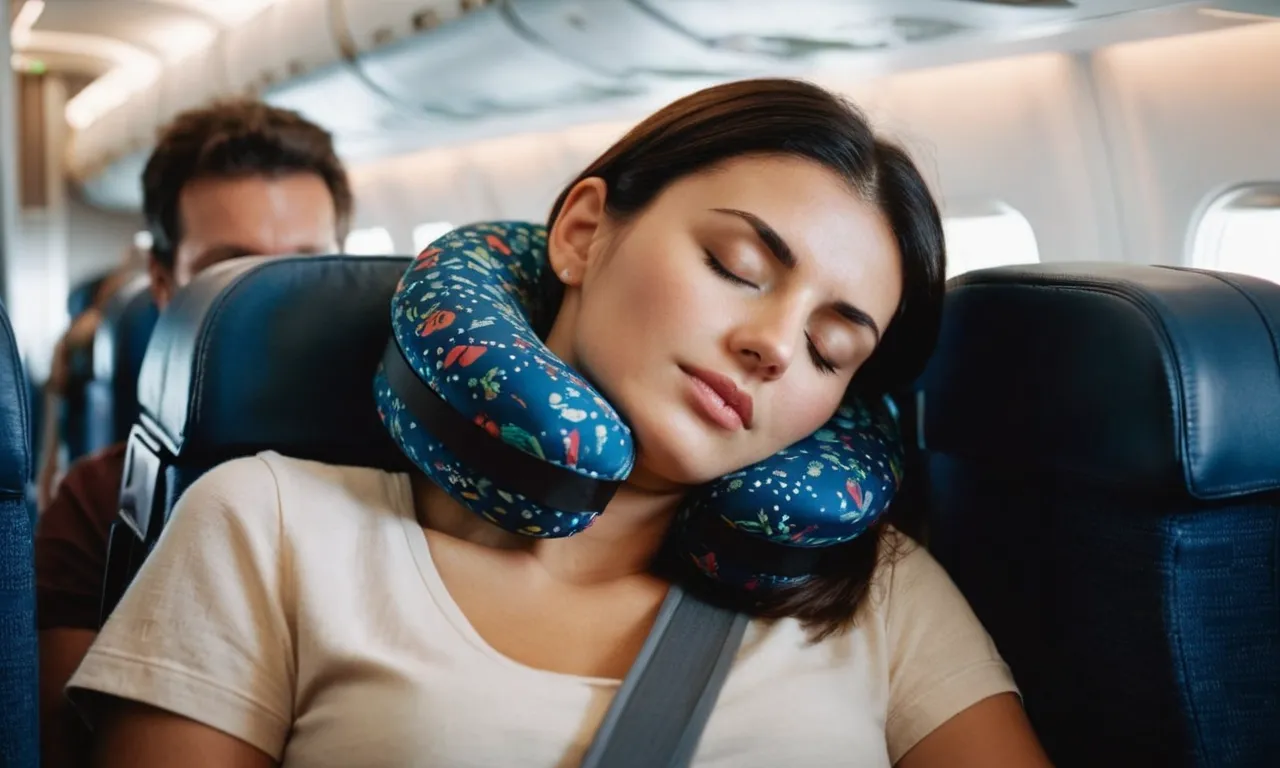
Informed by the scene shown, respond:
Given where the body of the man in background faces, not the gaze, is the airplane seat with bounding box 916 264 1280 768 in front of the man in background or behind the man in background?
in front

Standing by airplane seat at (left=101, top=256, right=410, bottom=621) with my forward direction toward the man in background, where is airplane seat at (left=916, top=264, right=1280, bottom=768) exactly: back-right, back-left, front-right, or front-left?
back-right

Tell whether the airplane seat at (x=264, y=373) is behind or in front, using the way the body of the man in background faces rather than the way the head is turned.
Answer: in front

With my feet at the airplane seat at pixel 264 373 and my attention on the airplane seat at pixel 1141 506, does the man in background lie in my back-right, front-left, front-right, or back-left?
back-left
